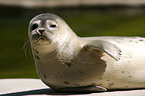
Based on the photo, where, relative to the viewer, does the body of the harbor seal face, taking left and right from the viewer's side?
facing to the left of the viewer
